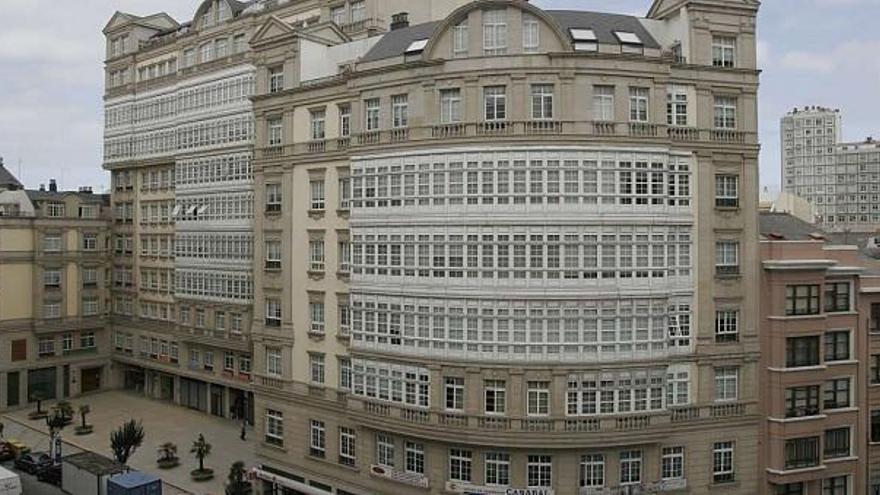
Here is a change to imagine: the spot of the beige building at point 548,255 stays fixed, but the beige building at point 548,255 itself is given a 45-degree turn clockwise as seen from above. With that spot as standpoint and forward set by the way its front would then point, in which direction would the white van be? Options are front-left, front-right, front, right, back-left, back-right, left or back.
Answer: front-right

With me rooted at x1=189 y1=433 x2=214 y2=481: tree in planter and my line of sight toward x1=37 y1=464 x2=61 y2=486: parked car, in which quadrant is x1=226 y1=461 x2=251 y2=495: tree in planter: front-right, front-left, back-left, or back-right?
back-left

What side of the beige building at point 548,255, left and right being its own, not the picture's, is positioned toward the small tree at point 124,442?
right

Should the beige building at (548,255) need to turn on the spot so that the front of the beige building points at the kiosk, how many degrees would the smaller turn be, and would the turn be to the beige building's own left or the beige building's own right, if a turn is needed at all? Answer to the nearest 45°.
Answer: approximately 90° to the beige building's own right

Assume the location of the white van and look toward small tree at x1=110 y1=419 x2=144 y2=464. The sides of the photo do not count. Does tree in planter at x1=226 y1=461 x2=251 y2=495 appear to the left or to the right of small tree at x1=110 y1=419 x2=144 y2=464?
right

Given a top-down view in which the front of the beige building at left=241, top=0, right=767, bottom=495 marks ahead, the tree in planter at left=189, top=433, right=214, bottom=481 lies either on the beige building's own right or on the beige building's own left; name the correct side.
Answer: on the beige building's own right

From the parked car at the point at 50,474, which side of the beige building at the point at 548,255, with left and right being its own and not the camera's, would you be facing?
right

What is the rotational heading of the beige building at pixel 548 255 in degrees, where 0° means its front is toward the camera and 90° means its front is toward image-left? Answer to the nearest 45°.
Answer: approximately 0°

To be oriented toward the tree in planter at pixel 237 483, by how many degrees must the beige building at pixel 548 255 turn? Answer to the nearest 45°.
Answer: approximately 90° to its right
